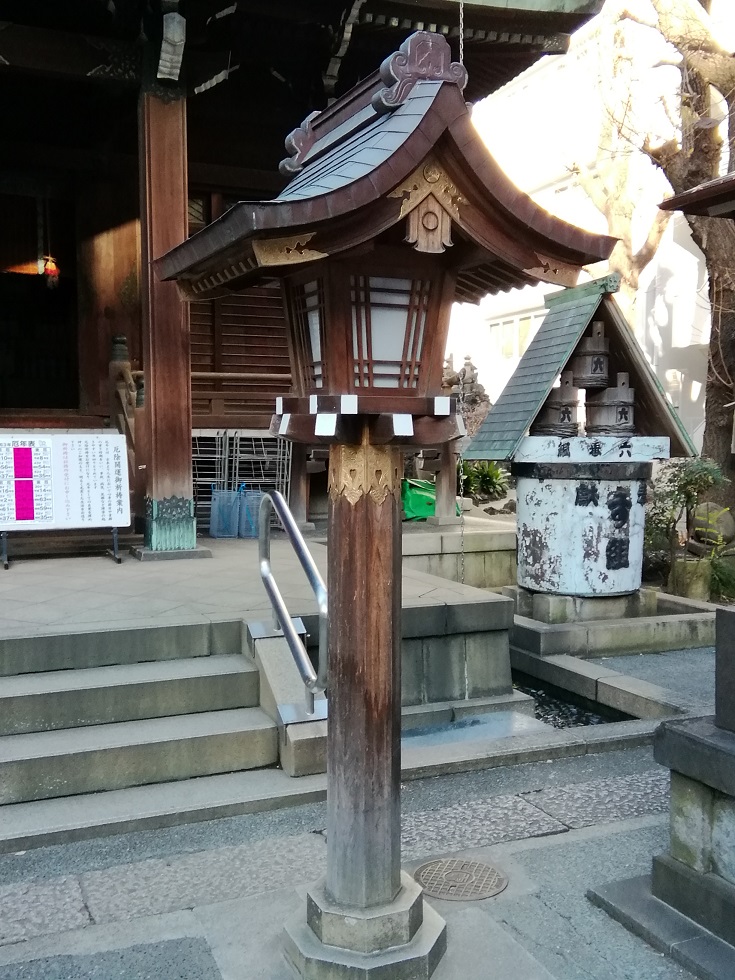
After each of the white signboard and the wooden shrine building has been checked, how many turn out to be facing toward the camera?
2

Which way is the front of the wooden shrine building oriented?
toward the camera

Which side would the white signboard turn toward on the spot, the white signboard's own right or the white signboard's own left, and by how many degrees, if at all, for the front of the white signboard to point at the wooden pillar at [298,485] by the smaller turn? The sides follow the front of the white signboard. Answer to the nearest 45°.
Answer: approximately 90° to the white signboard's own left

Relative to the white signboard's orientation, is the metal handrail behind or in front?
in front

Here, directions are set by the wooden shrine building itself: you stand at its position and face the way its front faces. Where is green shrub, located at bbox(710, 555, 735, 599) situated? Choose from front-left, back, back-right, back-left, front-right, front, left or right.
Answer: left

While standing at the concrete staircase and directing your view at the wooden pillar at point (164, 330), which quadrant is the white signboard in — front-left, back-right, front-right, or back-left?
front-left

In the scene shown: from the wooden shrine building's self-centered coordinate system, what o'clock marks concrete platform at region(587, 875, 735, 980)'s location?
The concrete platform is roughly at 11 o'clock from the wooden shrine building.

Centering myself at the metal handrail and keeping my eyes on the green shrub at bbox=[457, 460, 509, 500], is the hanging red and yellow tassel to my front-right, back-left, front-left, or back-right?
front-left

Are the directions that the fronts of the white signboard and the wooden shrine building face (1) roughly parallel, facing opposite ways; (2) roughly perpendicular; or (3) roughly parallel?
roughly parallel

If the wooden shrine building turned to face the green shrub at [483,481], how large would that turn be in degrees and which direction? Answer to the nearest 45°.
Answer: approximately 135° to its left

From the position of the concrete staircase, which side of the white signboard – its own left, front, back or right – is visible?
front

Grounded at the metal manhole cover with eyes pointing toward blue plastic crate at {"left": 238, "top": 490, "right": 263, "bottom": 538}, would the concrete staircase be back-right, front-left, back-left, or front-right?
front-left

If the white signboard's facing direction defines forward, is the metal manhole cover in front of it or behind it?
in front
